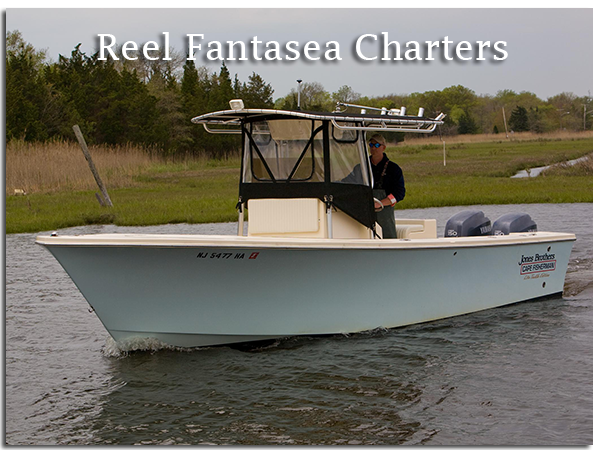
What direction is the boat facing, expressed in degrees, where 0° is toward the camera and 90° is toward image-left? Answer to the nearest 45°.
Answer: approximately 45°

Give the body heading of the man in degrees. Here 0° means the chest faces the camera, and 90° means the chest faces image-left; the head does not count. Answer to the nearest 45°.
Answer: approximately 45°
